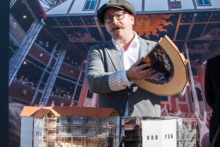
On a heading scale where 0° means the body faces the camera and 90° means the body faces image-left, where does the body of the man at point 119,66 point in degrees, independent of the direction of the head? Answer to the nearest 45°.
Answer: approximately 0°
